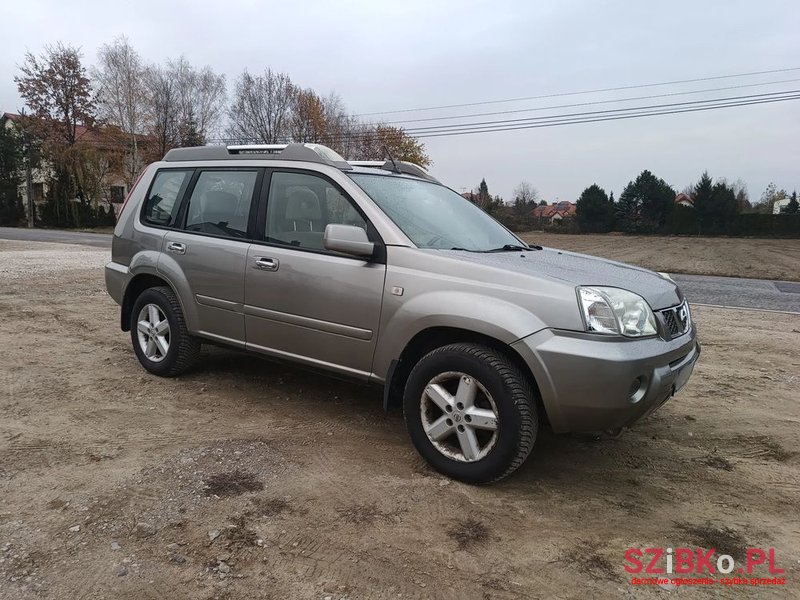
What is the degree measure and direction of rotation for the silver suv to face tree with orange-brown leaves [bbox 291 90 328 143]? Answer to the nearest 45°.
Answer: approximately 135° to its left

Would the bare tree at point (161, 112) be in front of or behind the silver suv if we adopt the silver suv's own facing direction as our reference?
behind

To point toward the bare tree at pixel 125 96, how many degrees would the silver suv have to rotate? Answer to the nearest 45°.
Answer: approximately 180°

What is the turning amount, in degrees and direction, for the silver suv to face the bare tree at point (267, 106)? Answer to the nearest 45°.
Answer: approximately 135° to its left

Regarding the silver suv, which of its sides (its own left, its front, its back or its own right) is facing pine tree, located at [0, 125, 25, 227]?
back

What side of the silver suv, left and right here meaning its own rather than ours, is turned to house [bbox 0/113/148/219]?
back

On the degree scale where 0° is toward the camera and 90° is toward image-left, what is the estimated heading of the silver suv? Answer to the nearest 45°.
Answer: approximately 315°
